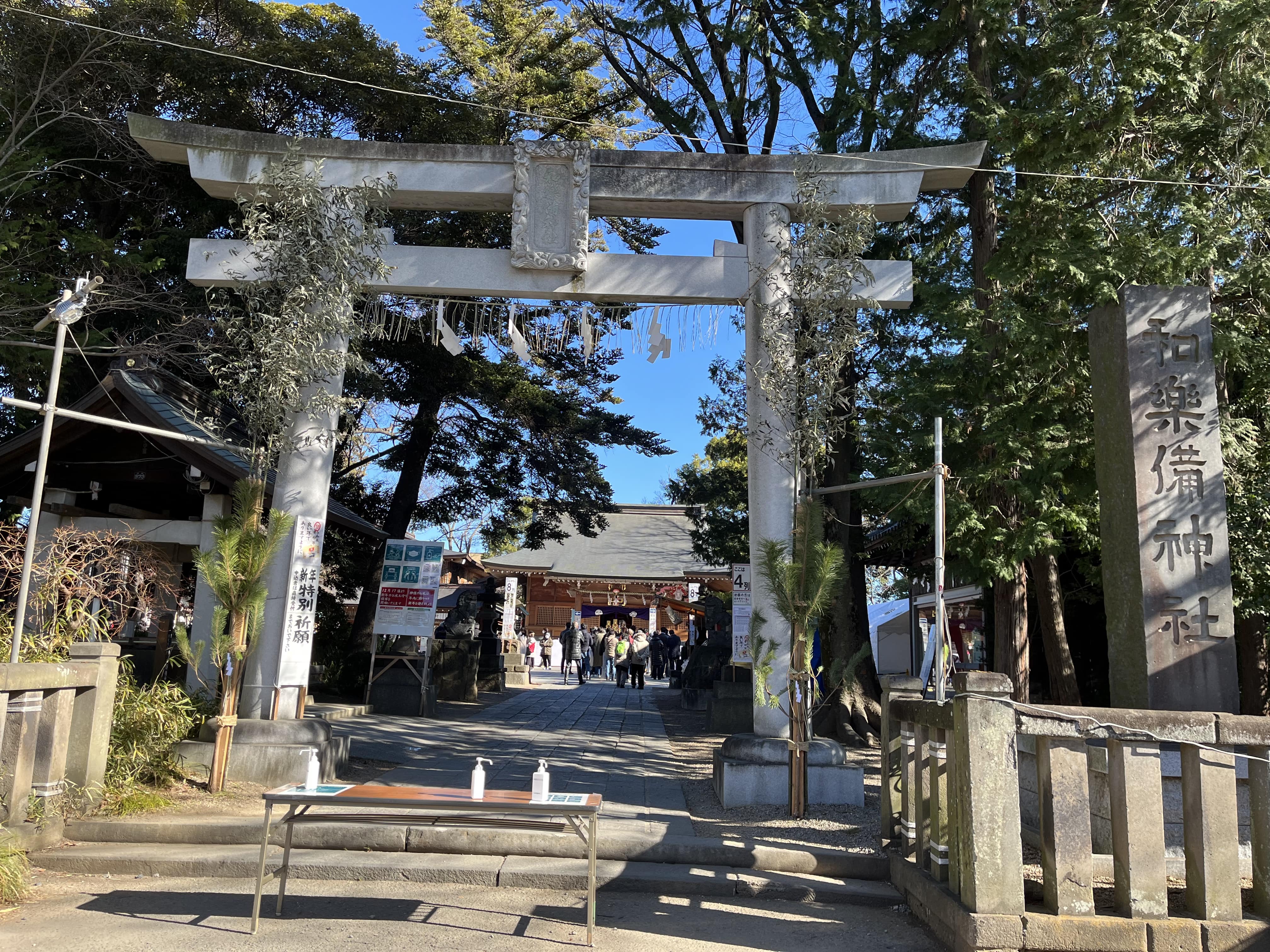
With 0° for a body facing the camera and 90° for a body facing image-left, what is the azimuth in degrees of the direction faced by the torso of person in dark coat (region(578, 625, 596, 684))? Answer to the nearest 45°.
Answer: approximately 180°

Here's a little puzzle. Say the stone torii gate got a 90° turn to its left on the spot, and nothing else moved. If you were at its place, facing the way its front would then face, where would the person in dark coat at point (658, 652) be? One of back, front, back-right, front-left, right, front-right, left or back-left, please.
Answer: left

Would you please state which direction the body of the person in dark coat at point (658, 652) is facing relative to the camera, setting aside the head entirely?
away from the camera

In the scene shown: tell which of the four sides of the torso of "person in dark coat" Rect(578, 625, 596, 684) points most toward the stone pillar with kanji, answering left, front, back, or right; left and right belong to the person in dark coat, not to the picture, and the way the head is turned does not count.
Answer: back

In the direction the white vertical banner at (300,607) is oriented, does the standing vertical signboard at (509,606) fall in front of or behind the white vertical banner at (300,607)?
behind

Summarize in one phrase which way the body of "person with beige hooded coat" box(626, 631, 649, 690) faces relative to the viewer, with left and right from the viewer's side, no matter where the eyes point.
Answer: facing away from the viewer

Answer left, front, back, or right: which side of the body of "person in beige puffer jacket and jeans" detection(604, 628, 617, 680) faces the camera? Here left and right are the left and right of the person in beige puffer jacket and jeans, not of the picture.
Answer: back

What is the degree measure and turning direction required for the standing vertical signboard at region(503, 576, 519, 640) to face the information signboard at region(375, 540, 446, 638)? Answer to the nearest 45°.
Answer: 0° — it already faces it

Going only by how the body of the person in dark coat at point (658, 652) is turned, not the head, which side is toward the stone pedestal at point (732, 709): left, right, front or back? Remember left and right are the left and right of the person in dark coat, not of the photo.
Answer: back
